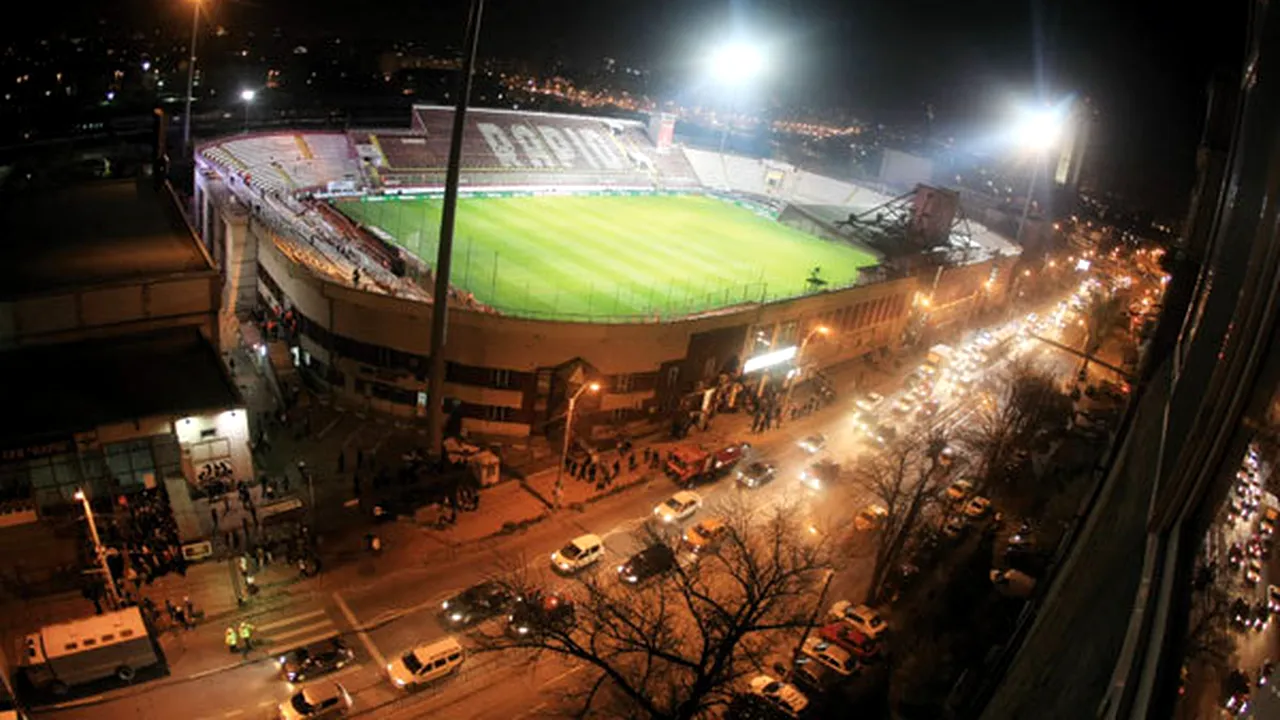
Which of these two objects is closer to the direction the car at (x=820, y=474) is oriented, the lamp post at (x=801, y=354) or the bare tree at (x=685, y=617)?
the bare tree

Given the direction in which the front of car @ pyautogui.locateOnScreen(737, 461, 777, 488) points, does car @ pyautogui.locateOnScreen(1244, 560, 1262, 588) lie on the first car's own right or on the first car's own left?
on the first car's own left
